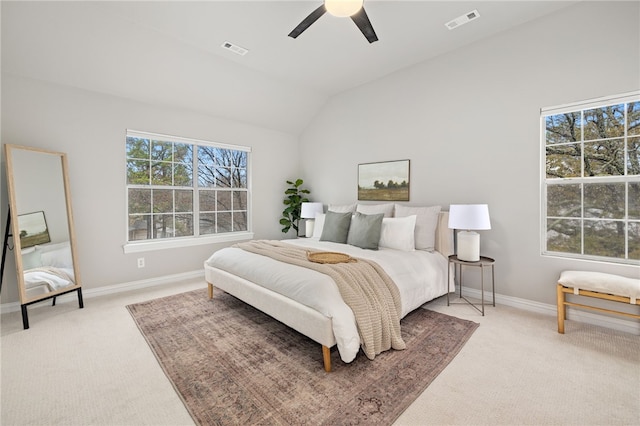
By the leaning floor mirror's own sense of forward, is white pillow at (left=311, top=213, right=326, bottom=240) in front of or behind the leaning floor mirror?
in front

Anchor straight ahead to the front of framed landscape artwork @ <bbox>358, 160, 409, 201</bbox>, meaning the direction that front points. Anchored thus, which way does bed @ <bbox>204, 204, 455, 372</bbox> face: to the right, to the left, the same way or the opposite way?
the same way

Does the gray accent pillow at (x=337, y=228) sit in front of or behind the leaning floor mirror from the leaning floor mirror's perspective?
in front

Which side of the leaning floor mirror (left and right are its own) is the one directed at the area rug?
front

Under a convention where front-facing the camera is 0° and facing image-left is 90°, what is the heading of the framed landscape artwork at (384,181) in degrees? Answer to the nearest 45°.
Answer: approximately 45°

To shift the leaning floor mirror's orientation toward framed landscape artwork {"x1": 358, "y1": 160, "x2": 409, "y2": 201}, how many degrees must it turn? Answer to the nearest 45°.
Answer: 0° — it already faces it

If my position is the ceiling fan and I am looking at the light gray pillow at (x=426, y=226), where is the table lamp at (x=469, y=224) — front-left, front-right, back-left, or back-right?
front-right

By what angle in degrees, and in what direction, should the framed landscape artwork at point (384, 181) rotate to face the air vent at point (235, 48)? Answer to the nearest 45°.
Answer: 0° — it already faces it

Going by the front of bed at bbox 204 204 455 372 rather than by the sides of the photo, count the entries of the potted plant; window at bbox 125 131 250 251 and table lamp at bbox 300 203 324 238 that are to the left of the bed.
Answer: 0

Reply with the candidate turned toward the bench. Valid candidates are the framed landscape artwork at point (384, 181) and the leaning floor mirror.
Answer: the leaning floor mirror

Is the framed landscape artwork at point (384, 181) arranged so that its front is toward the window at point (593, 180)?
no

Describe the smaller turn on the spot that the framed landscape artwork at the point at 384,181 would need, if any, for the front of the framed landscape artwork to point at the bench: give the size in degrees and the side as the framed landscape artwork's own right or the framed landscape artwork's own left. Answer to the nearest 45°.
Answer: approximately 90° to the framed landscape artwork's own left

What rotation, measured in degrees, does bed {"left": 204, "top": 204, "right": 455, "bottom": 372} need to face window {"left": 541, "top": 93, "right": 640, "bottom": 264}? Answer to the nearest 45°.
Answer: approximately 135° to its left

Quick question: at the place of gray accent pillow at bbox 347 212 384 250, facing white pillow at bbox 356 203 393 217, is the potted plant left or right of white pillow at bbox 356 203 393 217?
left

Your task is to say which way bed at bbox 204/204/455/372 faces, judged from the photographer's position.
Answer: facing the viewer and to the left of the viewer

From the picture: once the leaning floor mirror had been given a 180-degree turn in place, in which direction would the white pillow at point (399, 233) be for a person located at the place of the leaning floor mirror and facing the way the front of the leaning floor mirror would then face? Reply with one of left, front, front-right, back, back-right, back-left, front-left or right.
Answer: back

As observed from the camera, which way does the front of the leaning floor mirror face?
facing the viewer and to the right of the viewer
